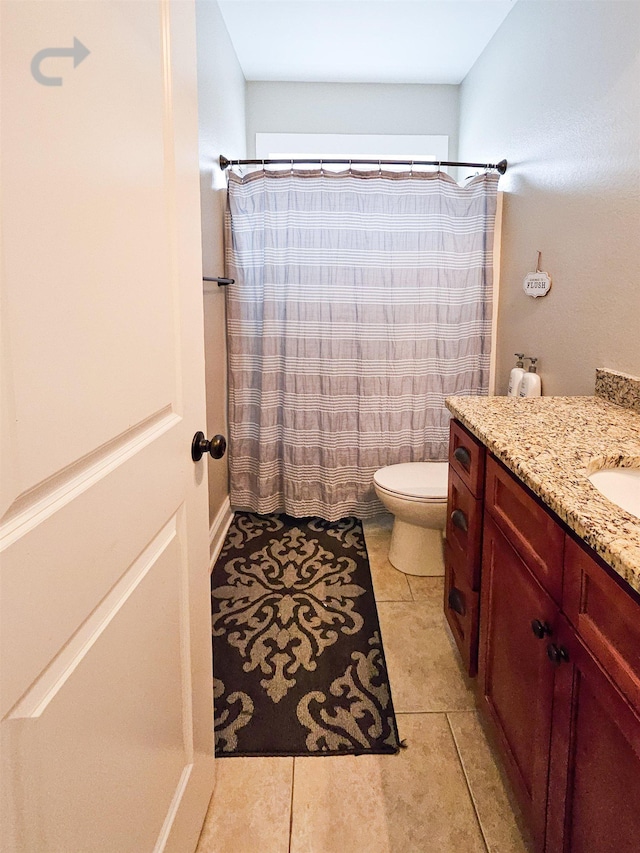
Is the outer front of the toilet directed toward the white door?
no

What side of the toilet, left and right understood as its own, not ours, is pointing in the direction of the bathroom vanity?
left
